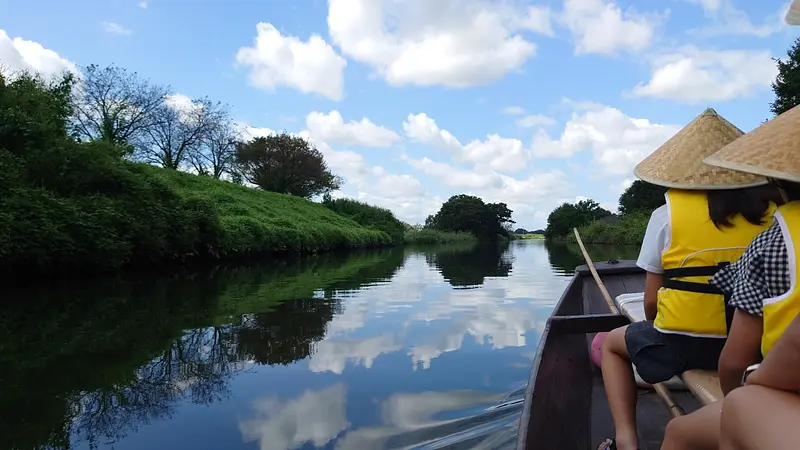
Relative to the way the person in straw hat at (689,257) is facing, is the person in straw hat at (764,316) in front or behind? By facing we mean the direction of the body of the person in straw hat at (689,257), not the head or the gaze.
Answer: behind

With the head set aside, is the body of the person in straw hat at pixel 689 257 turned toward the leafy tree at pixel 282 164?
yes

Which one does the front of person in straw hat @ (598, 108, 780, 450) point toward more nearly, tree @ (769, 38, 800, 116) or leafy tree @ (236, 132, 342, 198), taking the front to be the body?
the leafy tree

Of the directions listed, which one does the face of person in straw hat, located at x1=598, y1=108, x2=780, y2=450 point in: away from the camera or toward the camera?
away from the camera

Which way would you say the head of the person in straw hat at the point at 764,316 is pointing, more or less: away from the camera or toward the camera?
away from the camera

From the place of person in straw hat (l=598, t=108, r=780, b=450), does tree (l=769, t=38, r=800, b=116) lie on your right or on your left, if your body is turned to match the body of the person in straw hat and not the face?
on your right

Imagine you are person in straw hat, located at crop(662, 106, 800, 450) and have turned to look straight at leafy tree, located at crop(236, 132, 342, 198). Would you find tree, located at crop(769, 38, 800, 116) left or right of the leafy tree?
right
